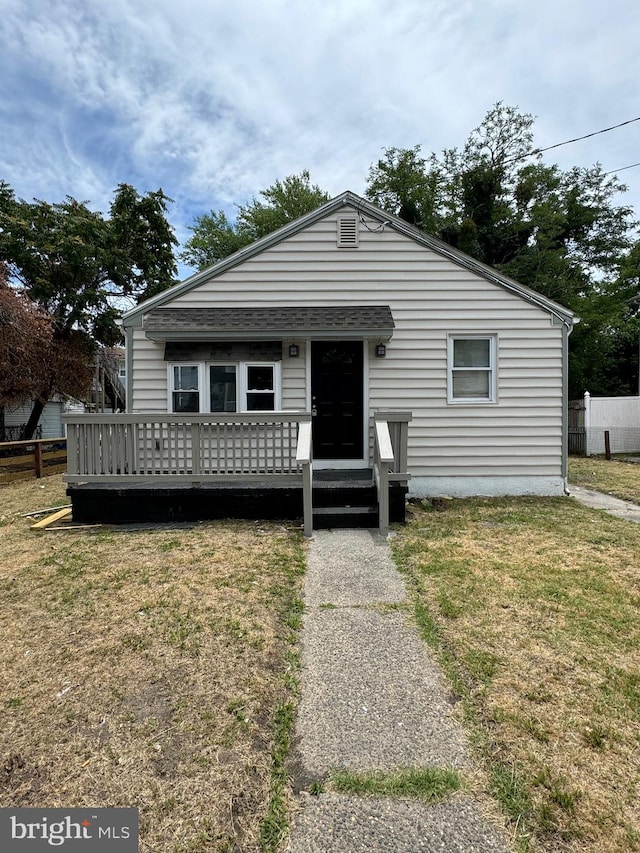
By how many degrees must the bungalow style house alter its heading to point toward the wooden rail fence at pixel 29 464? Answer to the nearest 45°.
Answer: approximately 135° to its right

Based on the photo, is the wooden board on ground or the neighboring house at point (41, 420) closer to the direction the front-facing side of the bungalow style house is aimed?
the wooden board on ground

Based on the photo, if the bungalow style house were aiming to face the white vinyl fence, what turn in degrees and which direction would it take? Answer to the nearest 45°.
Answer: approximately 135° to its left

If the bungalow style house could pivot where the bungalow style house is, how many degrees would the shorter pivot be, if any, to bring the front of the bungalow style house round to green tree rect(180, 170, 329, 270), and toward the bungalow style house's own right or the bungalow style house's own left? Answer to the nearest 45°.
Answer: approximately 180°

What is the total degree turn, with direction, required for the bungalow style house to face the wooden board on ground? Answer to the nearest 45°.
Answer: approximately 90° to its right

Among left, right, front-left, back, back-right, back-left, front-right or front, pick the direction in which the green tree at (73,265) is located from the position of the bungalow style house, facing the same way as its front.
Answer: back-right

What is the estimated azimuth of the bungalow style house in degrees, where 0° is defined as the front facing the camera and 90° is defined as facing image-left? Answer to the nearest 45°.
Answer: approximately 0°

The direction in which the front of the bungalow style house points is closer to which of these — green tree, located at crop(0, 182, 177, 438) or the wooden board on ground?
the wooden board on ground
